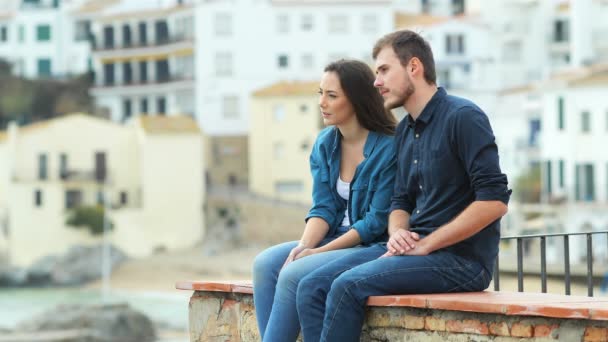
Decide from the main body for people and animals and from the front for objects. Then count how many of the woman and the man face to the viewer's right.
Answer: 0

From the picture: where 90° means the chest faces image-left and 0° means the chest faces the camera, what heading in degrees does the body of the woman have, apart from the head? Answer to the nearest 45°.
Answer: approximately 45°

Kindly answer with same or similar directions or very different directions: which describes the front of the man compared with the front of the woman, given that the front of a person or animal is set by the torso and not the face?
same or similar directions

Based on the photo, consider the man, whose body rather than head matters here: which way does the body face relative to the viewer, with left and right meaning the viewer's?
facing the viewer and to the left of the viewer

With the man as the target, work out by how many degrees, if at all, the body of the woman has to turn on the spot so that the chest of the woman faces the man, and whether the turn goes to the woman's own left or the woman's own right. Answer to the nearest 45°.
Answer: approximately 90° to the woman's own left

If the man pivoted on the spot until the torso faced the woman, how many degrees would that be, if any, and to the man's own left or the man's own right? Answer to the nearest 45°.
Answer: approximately 90° to the man's own right

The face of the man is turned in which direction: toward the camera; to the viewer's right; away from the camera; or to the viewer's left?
to the viewer's left
